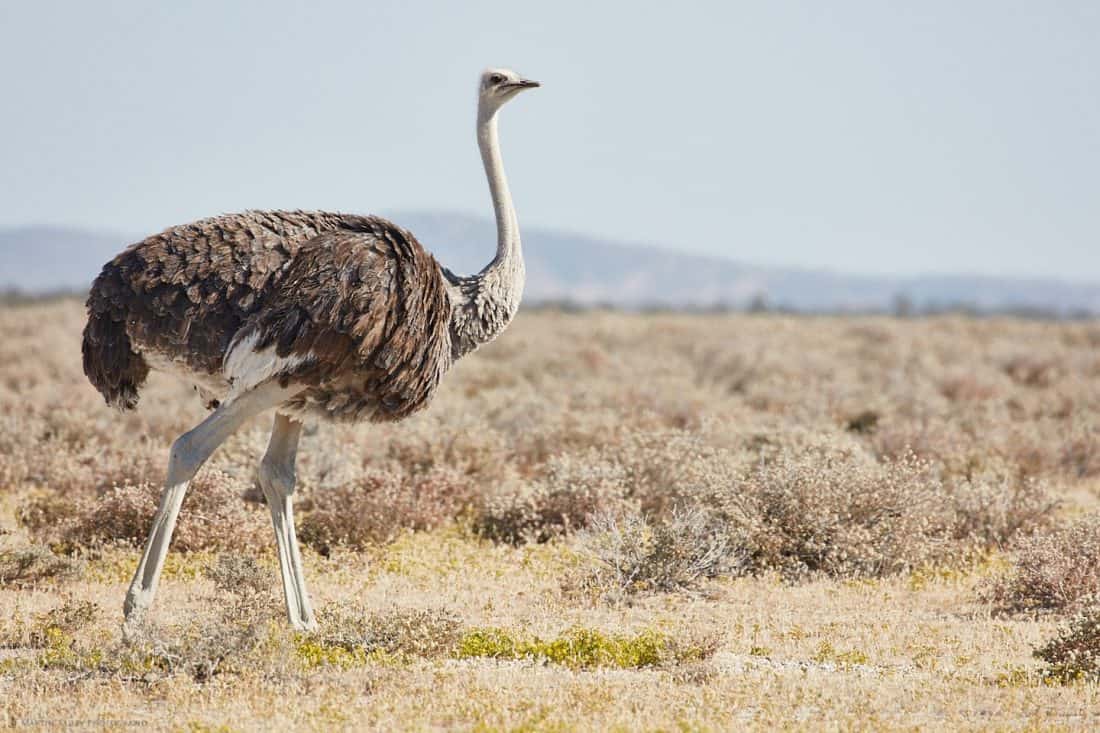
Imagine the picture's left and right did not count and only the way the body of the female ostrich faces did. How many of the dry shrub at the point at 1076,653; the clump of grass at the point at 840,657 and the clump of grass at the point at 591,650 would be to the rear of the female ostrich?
0

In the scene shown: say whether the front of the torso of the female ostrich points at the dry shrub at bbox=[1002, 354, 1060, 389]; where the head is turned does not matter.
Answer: no

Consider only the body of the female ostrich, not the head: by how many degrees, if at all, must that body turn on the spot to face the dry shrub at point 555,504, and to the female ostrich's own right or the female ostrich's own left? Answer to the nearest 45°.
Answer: approximately 45° to the female ostrich's own left

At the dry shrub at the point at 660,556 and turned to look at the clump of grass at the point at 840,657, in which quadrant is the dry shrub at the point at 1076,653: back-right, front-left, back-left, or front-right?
front-left

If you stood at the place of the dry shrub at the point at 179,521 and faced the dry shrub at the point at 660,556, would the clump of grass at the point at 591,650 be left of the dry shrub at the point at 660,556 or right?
right

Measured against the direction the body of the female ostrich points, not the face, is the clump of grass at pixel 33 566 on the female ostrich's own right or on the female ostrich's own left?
on the female ostrich's own left

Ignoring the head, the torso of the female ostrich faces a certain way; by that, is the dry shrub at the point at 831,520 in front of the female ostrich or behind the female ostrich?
in front

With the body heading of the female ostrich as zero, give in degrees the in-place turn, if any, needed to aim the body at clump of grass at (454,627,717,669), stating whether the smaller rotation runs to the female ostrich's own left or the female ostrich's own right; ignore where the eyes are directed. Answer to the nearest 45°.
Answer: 0° — it already faces it

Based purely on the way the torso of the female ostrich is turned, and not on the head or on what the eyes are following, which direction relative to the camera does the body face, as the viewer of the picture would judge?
to the viewer's right

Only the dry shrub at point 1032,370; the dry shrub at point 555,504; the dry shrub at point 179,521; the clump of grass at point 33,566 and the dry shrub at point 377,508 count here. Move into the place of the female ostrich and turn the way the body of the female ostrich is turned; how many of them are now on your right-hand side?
0

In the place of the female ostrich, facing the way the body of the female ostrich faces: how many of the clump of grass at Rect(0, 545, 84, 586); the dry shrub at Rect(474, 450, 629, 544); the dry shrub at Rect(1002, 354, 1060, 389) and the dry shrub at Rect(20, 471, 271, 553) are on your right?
0

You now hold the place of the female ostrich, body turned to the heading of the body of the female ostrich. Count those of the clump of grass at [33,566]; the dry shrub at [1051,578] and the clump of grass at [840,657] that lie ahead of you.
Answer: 2

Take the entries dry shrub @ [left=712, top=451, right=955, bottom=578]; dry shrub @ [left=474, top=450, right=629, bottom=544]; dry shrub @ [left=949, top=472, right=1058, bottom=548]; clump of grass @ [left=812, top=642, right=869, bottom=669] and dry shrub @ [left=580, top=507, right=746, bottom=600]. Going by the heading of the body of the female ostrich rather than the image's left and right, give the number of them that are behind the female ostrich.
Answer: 0

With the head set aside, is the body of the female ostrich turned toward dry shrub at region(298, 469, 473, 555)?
no
